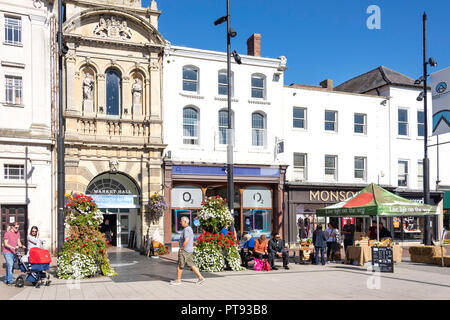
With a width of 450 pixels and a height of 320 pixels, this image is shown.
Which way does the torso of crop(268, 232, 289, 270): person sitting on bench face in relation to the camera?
toward the camera

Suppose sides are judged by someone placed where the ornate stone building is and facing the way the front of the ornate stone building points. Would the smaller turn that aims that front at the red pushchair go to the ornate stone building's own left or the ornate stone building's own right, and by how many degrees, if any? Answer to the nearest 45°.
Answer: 0° — it already faces it

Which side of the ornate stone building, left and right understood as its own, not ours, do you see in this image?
front

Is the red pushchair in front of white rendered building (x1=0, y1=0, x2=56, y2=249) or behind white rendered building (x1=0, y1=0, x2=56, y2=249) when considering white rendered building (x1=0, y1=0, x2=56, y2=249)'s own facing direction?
in front

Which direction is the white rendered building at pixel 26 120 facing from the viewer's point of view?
toward the camera

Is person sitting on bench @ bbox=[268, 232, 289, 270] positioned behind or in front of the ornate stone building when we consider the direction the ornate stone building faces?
in front

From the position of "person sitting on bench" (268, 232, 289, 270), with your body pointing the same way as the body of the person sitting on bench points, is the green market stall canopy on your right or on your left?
on your left

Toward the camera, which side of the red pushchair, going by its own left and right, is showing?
right

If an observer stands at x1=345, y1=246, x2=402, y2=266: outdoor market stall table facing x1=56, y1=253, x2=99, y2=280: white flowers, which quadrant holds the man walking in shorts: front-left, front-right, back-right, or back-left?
front-left
